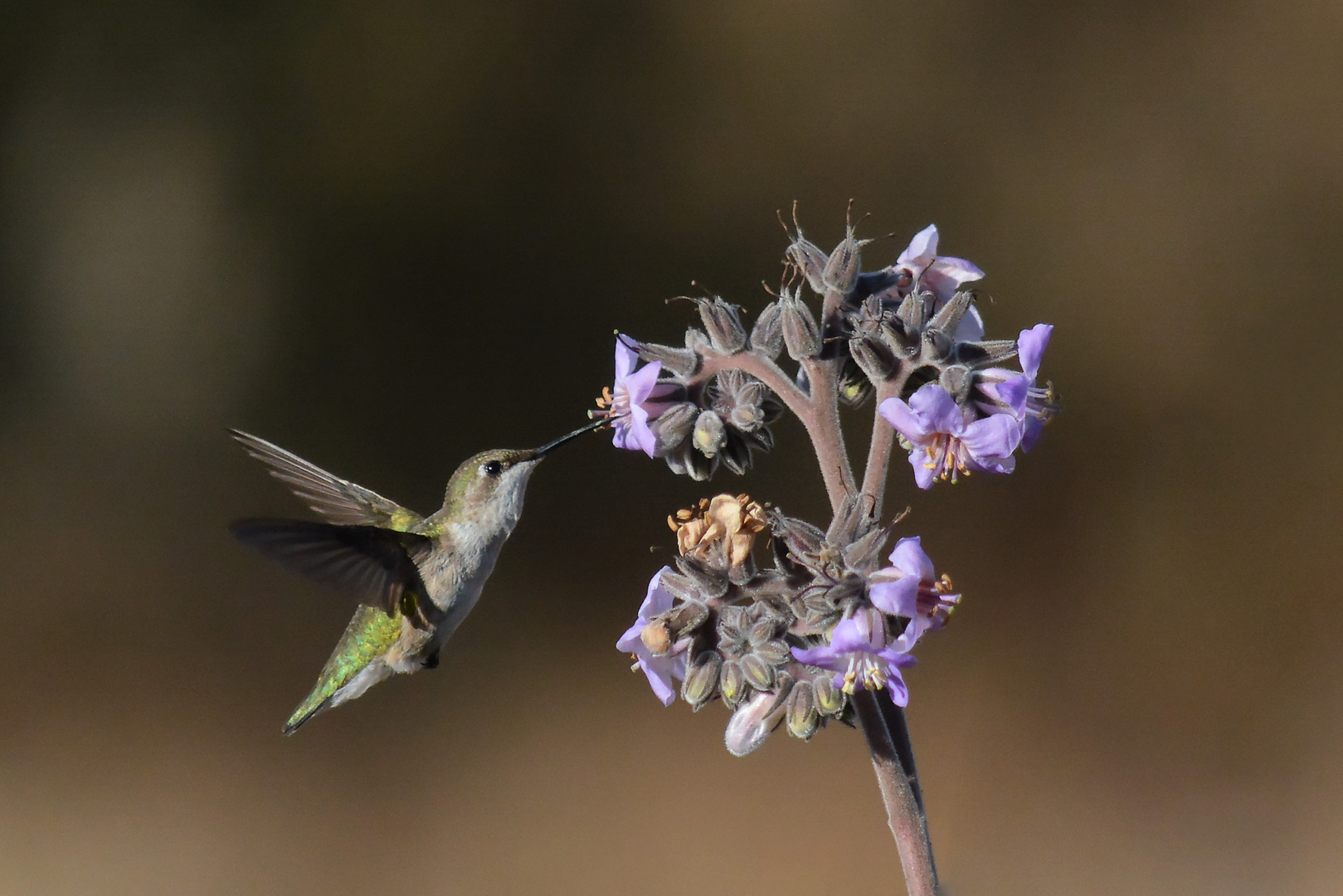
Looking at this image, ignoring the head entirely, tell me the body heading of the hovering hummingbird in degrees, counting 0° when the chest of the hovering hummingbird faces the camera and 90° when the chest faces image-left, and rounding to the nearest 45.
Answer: approximately 270°

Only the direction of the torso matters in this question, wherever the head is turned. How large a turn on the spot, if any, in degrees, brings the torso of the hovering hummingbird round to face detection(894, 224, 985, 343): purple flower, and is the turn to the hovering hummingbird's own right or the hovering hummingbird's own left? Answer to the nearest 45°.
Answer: approximately 45° to the hovering hummingbird's own right

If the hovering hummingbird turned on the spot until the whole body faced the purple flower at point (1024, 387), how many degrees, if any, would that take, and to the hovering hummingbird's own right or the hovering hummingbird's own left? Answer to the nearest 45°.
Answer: approximately 45° to the hovering hummingbird's own right

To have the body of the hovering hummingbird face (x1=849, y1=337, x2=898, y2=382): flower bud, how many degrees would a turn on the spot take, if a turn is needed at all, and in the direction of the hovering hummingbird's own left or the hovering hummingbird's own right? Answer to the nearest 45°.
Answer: approximately 45° to the hovering hummingbird's own right
